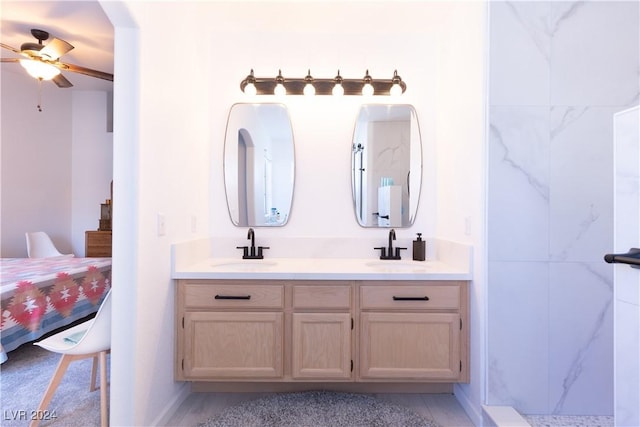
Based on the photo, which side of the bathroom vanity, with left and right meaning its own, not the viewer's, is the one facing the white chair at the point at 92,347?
right

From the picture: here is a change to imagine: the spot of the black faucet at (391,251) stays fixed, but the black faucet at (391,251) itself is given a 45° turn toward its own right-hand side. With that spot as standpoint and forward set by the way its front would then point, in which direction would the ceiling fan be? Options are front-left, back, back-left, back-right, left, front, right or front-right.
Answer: front-right

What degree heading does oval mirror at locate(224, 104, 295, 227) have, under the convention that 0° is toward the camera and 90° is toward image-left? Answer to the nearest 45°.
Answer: approximately 0°
